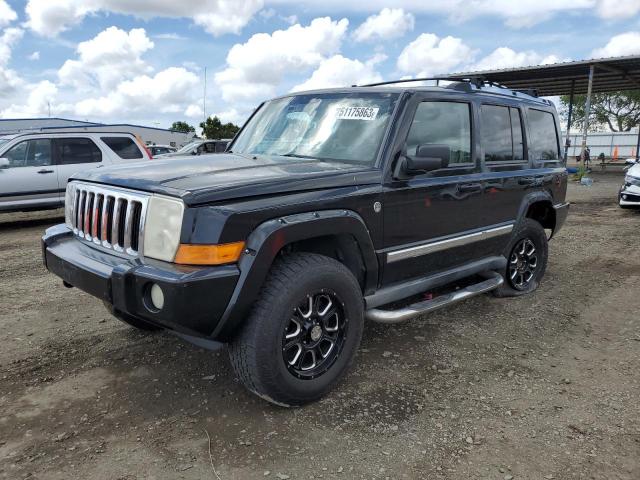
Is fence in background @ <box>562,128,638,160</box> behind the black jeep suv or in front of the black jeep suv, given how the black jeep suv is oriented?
behind

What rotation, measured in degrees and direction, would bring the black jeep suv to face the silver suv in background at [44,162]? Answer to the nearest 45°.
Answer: approximately 90° to its right

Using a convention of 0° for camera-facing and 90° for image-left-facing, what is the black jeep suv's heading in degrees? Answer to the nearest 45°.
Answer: approximately 45°

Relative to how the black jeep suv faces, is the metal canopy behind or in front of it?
behind
